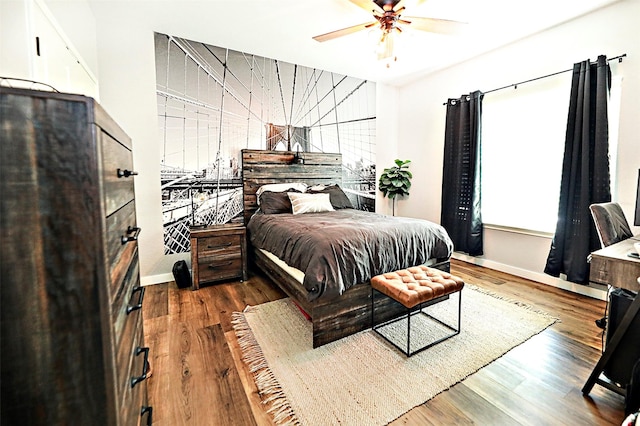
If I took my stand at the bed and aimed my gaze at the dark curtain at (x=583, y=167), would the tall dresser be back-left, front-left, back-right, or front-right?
back-right

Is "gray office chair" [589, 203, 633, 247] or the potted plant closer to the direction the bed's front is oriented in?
the gray office chair

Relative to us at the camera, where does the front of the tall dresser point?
facing to the right of the viewer

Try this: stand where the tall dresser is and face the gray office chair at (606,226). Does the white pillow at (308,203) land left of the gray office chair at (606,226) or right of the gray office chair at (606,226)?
left

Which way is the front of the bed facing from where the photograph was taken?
facing the viewer and to the right of the viewer

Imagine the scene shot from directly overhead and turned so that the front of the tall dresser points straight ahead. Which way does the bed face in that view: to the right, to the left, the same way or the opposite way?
to the right

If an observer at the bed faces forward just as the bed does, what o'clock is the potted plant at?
The potted plant is roughly at 8 o'clock from the bed.

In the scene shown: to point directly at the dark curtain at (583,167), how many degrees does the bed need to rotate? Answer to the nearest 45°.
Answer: approximately 45° to its left

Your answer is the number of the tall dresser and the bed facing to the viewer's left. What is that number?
0

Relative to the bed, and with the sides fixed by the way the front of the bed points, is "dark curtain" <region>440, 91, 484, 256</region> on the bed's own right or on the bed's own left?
on the bed's own left

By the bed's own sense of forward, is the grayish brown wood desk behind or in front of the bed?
in front

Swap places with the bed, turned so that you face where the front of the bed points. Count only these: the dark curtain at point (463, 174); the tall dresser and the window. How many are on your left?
2

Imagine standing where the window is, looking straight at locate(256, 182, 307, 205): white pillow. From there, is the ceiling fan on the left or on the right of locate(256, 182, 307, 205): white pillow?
left

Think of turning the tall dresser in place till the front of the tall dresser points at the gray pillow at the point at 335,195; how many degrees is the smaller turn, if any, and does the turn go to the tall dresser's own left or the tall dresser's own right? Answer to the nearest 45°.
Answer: approximately 45° to the tall dresser's own left
